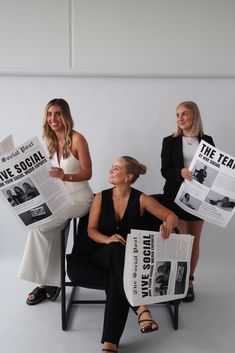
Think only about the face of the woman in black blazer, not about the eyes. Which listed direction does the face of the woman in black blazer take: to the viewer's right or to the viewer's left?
to the viewer's left

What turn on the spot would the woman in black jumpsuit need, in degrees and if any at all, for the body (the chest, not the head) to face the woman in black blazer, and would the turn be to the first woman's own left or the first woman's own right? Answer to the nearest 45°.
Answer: approximately 135° to the first woman's own left

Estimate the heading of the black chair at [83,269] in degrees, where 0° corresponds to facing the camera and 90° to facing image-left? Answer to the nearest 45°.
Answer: approximately 0°

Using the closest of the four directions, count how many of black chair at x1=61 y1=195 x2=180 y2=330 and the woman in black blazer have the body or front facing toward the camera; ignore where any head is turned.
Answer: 2

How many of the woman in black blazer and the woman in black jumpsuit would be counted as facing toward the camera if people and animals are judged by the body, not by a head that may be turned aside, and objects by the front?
2

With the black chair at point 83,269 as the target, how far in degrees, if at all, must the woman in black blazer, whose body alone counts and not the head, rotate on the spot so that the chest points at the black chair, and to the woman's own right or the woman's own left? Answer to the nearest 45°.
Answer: approximately 45° to the woman's own right
